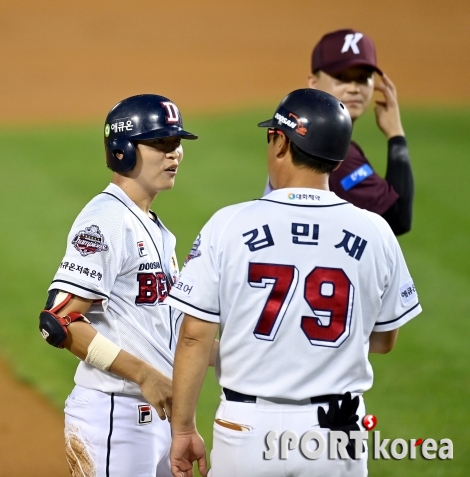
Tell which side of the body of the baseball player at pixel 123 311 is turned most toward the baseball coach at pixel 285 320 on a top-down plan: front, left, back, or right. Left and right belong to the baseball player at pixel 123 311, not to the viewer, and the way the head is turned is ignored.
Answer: front

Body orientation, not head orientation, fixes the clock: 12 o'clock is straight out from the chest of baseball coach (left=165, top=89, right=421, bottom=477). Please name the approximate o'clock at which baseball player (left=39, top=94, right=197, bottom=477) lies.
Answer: baseball player (left=39, top=94, right=197, bottom=477) is roughly at 10 o'clock from baseball coach (left=165, top=89, right=421, bottom=477).

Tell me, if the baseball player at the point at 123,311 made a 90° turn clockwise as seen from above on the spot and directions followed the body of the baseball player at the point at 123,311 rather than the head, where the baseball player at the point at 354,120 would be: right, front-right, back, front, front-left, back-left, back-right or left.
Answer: back

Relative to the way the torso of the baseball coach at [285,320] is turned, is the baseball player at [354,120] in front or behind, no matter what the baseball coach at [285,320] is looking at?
in front

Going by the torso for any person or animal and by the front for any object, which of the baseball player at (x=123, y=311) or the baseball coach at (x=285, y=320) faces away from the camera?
the baseball coach at (x=285, y=320)

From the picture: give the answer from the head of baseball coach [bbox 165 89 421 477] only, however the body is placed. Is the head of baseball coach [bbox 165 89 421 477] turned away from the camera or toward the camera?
away from the camera

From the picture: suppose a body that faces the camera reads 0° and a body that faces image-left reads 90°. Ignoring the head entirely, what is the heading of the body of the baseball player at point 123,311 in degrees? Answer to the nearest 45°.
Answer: approximately 315°

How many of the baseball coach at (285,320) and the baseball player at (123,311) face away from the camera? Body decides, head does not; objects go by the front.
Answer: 1

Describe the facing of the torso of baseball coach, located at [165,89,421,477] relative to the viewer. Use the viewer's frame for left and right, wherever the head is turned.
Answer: facing away from the viewer
